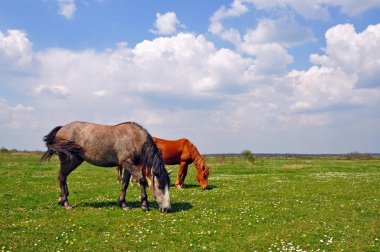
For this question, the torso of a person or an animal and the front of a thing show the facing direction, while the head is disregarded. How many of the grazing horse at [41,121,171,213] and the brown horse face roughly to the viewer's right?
2

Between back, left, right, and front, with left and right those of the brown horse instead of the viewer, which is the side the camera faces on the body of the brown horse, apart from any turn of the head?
right

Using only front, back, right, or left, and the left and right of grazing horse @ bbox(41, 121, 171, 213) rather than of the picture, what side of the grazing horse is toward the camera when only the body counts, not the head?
right

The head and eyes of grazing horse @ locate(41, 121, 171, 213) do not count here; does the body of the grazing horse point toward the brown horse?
no

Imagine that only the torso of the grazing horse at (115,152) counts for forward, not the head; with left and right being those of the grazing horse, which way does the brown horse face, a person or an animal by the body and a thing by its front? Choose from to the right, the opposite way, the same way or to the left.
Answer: the same way

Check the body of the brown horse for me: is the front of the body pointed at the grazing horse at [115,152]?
no
